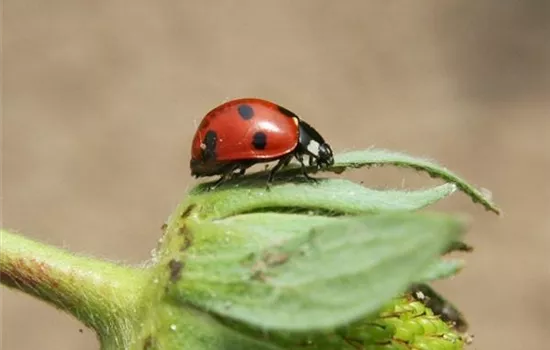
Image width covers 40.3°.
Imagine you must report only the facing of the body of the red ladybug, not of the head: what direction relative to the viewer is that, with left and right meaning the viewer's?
facing to the right of the viewer
